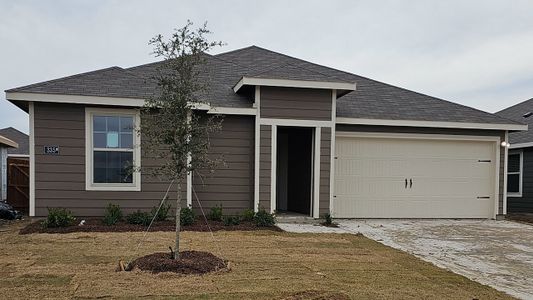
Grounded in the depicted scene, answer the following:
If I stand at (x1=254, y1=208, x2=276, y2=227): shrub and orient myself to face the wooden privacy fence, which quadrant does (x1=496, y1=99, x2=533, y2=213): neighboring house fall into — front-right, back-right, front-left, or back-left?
back-right

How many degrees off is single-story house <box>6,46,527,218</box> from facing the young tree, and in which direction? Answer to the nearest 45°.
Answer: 0° — it already faces it

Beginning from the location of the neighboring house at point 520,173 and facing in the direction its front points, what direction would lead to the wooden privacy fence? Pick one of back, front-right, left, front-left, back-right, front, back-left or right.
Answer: front-right

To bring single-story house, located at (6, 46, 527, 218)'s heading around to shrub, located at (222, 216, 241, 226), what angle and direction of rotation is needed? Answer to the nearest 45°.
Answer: approximately 45° to its right

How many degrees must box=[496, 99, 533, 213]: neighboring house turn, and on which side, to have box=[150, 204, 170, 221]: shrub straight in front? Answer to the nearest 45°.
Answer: approximately 45° to its right

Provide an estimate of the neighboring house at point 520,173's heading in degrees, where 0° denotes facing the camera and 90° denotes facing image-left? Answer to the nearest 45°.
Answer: approximately 0°

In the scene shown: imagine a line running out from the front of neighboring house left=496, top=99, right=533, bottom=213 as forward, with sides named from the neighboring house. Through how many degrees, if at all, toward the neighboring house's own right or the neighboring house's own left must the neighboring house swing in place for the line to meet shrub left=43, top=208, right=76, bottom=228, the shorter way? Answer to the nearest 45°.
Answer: approximately 45° to the neighboring house's own right

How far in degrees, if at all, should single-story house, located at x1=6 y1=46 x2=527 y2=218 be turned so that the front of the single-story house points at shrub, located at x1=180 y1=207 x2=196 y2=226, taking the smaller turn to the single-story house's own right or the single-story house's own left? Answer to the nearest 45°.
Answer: approximately 45° to the single-story house's own right

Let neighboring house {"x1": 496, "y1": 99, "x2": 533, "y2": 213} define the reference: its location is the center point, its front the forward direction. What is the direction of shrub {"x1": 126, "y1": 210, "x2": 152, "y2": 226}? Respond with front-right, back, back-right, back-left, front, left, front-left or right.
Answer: front-right
